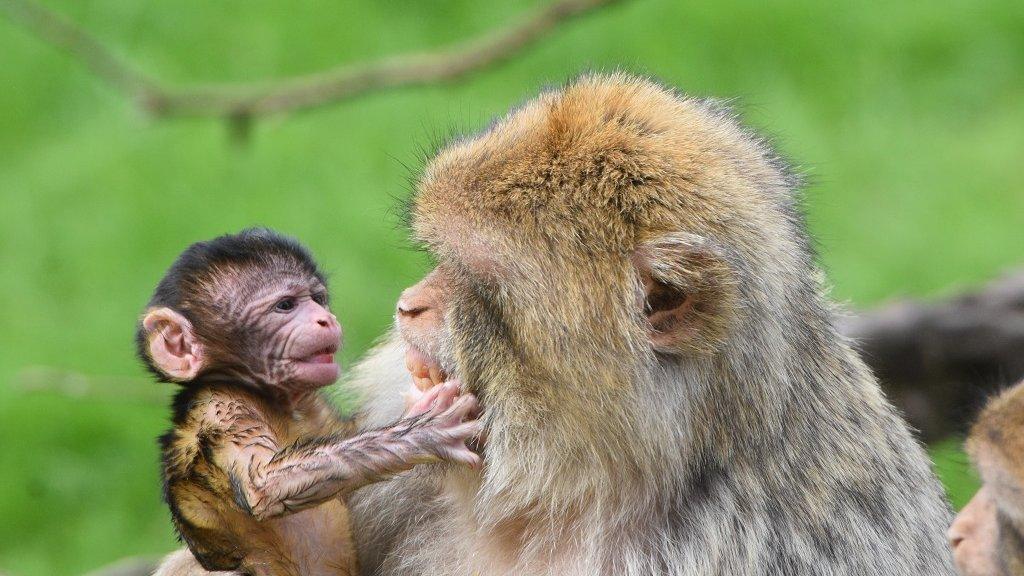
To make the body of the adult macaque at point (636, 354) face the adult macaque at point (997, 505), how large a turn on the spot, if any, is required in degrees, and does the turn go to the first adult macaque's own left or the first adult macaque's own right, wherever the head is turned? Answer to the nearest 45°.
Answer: approximately 180°

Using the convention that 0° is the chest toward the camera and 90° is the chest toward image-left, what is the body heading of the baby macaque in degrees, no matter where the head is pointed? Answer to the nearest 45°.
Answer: approximately 270°

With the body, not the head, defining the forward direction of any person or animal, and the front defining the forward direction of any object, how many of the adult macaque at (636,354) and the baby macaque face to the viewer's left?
1

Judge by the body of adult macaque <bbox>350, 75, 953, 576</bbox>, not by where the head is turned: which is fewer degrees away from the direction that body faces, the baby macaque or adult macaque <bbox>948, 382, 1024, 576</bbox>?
the baby macaque

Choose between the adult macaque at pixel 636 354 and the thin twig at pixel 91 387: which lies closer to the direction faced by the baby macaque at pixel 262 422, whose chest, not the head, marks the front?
the adult macaque

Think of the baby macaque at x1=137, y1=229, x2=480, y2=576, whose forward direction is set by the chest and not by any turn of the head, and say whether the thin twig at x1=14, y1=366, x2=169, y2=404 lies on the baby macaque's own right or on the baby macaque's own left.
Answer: on the baby macaque's own left

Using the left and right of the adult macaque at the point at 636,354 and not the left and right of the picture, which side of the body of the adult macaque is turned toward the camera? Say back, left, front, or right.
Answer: left
